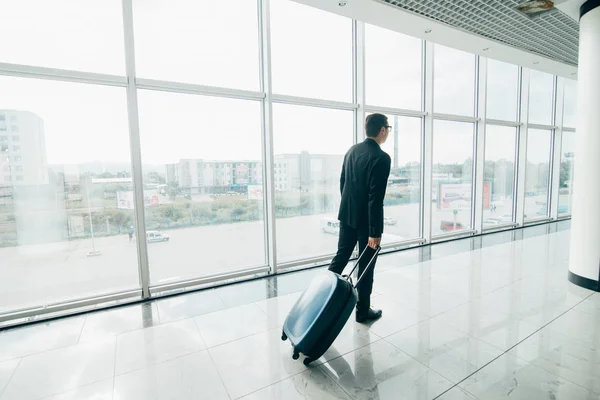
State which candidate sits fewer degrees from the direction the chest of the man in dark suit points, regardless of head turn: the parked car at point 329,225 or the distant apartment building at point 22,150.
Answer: the parked car

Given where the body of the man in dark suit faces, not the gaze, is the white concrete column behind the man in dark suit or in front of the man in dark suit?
in front

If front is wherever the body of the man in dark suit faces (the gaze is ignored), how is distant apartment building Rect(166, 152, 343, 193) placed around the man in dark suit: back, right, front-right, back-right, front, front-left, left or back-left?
left

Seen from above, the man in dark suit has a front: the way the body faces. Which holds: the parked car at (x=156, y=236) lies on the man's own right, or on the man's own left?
on the man's own left

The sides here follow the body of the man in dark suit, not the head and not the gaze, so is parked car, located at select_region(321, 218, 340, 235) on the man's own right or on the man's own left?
on the man's own left

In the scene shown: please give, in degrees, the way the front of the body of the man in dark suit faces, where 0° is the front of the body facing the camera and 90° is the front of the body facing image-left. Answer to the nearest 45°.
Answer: approximately 225°

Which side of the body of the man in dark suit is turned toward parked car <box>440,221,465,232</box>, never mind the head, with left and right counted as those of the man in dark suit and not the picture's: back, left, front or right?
front
